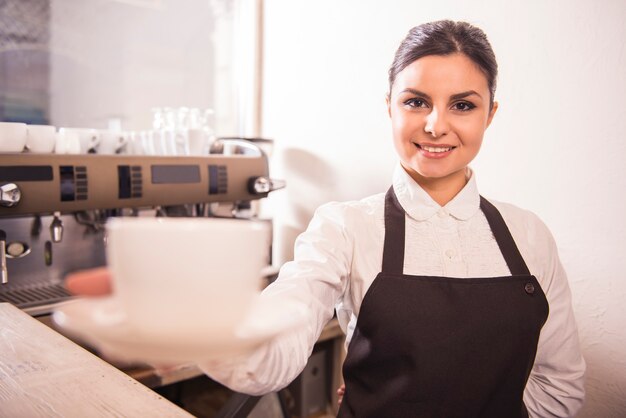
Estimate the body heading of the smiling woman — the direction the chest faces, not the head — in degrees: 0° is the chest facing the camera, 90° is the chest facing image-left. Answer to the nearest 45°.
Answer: approximately 0°

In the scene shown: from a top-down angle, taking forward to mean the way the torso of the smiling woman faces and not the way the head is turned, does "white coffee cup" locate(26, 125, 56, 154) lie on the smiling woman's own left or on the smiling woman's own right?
on the smiling woman's own right

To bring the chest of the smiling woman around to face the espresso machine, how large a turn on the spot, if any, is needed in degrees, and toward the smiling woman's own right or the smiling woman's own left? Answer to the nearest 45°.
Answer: approximately 135° to the smiling woman's own right

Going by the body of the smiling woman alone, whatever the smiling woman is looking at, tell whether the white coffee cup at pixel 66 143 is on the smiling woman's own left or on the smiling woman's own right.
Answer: on the smiling woman's own right

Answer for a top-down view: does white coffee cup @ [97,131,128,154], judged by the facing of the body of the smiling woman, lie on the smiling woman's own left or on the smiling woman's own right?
on the smiling woman's own right

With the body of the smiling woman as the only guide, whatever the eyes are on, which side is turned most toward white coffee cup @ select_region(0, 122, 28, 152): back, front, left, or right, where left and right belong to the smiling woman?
right

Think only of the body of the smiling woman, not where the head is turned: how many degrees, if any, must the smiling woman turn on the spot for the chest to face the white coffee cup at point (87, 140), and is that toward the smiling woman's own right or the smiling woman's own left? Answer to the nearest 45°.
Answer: approximately 135° to the smiling woman's own right
